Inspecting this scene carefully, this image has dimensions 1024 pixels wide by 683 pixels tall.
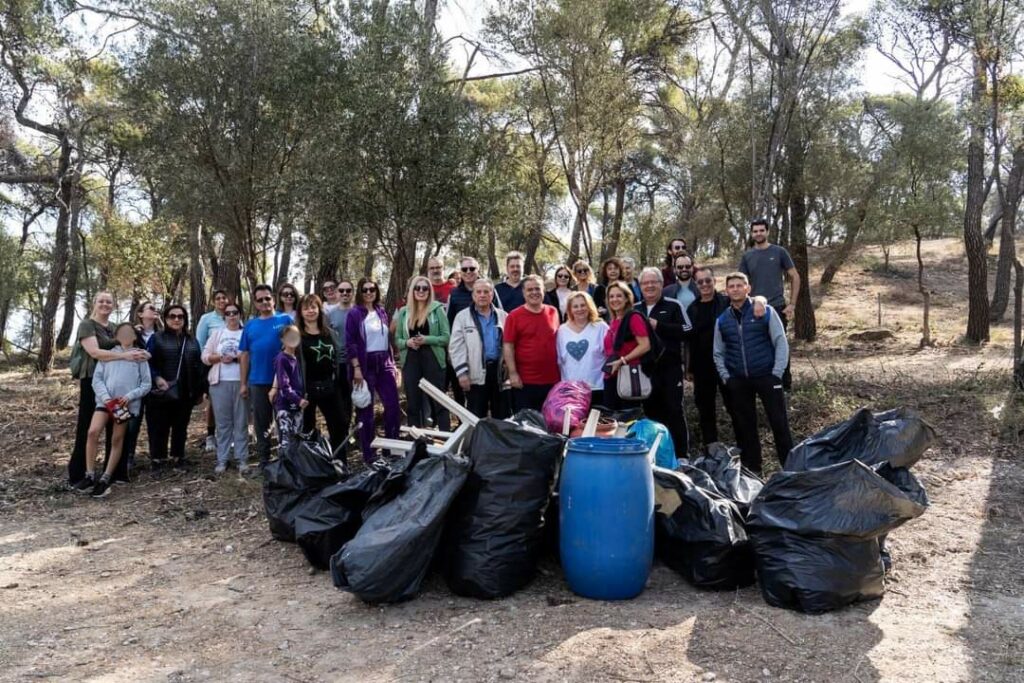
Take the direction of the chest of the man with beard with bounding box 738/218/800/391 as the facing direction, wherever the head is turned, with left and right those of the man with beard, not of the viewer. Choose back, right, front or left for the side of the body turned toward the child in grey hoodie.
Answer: right

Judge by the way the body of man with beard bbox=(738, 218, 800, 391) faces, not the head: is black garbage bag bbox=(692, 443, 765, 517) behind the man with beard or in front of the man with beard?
in front

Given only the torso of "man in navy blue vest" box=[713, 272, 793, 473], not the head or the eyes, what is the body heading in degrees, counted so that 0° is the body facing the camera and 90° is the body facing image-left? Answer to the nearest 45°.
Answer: approximately 0°

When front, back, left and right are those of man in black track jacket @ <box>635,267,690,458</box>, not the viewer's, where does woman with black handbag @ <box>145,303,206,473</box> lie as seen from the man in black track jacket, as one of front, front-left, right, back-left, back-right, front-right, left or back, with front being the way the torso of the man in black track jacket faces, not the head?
front-right

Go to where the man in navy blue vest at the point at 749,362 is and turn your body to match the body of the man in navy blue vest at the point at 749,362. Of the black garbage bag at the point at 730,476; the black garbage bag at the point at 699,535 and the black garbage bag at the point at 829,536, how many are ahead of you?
3

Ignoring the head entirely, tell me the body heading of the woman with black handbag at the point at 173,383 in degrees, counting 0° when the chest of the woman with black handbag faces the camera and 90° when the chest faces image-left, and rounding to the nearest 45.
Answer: approximately 0°

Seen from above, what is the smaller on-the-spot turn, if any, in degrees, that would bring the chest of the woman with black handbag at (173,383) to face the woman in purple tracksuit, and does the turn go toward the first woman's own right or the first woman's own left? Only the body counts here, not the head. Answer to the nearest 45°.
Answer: approximately 45° to the first woman's own left

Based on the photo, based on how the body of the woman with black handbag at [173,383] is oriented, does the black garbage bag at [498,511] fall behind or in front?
in front
